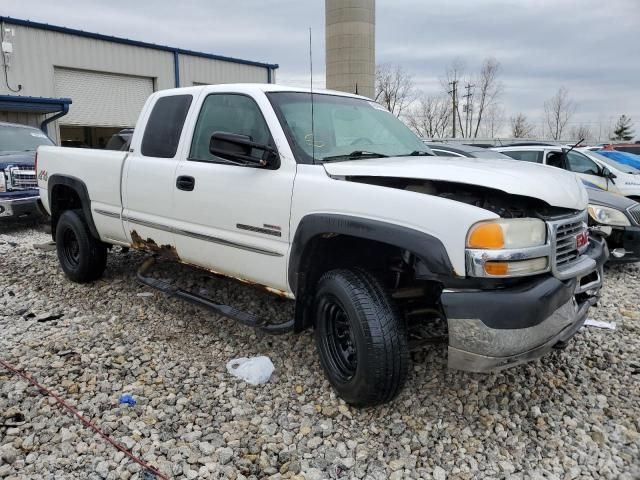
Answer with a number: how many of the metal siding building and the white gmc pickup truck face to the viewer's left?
0

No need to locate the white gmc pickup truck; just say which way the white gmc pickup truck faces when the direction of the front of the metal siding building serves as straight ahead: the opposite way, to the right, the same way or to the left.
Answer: the same way

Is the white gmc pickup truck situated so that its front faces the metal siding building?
no

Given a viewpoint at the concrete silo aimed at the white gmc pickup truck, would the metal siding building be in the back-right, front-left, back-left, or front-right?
front-right

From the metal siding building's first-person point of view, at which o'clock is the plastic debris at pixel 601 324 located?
The plastic debris is roughly at 1 o'clock from the metal siding building.

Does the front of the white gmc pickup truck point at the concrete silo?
no

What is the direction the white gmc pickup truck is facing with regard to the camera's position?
facing the viewer and to the right of the viewer

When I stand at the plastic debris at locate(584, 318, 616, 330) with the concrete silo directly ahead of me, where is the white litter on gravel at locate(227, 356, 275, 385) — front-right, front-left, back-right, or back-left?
back-left

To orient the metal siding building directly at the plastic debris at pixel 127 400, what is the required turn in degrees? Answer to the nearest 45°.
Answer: approximately 45° to its right

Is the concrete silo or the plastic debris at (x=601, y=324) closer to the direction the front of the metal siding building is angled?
the plastic debris

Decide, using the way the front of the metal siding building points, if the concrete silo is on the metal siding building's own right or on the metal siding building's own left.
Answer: on the metal siding building's own left

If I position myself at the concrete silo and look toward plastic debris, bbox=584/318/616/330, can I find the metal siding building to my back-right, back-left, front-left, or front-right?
front-right
